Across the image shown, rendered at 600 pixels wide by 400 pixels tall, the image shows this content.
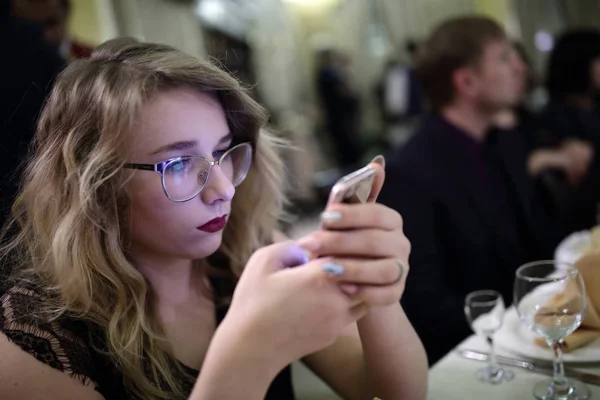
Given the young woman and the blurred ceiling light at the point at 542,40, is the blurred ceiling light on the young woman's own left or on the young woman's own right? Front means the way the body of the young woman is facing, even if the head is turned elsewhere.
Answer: on the young woman's own left

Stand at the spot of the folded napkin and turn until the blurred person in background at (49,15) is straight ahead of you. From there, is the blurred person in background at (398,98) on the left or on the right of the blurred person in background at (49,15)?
right

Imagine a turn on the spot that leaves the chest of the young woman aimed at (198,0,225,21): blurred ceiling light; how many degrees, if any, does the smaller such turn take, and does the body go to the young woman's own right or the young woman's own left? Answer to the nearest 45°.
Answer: approximately 135° to the young woman's own left

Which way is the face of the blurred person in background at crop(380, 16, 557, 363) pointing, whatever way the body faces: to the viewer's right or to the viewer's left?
to the viewer's right

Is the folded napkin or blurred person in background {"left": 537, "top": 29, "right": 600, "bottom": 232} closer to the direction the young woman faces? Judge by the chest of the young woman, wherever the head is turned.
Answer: the folded napkin

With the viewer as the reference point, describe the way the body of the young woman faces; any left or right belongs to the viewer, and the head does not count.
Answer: facing the viewer and to the right of the viewer
